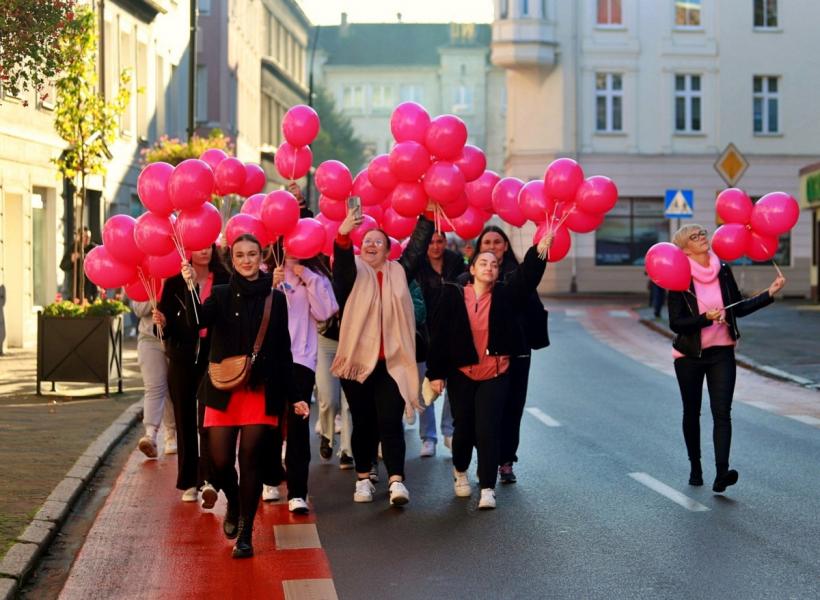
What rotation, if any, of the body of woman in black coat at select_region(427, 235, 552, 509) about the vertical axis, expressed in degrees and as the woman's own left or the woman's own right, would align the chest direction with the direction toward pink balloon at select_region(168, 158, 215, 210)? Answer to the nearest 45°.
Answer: approximately 45° to the woman's own right

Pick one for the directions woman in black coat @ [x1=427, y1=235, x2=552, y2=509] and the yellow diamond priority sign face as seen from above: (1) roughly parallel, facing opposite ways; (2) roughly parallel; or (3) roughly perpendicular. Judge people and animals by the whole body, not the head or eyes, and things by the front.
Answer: roughly parallel

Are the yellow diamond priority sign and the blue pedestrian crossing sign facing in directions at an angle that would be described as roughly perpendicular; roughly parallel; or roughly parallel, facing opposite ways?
roughly parallel

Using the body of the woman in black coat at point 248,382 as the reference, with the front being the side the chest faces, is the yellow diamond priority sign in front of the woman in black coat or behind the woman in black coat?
behind

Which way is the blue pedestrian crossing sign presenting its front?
toward the camera

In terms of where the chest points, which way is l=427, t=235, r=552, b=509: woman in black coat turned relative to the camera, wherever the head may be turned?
toward the camera

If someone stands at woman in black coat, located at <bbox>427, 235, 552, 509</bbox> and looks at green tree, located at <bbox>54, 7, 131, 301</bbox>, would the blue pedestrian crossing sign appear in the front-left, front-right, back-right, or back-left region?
front-right

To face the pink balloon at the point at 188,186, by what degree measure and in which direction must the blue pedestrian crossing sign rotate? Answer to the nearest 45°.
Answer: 0° — it already faces it

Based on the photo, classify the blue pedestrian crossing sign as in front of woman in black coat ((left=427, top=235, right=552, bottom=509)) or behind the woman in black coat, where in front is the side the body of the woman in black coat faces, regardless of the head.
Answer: behind

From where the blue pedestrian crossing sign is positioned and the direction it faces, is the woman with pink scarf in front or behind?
in front

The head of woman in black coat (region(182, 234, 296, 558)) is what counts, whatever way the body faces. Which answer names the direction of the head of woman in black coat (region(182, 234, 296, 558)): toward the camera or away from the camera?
toward the camera

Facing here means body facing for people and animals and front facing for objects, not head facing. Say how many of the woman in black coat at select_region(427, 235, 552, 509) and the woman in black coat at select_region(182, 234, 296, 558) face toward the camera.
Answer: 2

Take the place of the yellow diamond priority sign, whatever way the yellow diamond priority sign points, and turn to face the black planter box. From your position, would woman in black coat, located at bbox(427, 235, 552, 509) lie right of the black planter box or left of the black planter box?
left

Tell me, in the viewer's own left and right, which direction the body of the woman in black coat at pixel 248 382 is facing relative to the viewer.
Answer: facing the viewer
